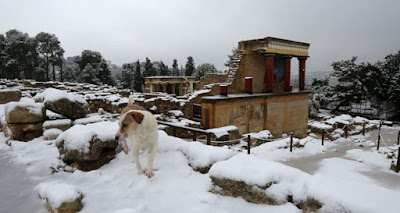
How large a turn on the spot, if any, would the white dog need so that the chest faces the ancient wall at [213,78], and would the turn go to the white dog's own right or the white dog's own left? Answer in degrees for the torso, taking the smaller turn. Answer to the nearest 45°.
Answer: approximately 180°

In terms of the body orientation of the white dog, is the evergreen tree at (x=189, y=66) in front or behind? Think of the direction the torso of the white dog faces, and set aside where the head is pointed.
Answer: behind

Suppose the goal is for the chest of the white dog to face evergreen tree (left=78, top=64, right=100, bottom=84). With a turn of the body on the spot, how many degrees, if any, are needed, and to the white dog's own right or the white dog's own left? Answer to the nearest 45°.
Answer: approximately 180°

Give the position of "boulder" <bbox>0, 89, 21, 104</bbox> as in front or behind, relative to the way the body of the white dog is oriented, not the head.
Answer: behind

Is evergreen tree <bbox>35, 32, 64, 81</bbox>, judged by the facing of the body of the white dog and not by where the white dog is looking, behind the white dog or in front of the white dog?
behind

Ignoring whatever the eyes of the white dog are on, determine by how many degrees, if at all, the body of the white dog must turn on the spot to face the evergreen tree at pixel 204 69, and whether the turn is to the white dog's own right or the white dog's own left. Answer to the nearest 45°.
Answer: approximately 180°

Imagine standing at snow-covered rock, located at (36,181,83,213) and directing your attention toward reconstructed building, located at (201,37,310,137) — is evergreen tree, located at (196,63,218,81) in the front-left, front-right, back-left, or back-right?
front-left

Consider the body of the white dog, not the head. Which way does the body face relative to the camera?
toward the camera

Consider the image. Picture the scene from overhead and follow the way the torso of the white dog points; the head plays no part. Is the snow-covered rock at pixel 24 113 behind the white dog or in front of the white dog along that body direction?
behind

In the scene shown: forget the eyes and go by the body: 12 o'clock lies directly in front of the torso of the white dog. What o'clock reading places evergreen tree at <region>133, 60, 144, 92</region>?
The evergreen tree is roughly at 6 o'clock from the white dog.
